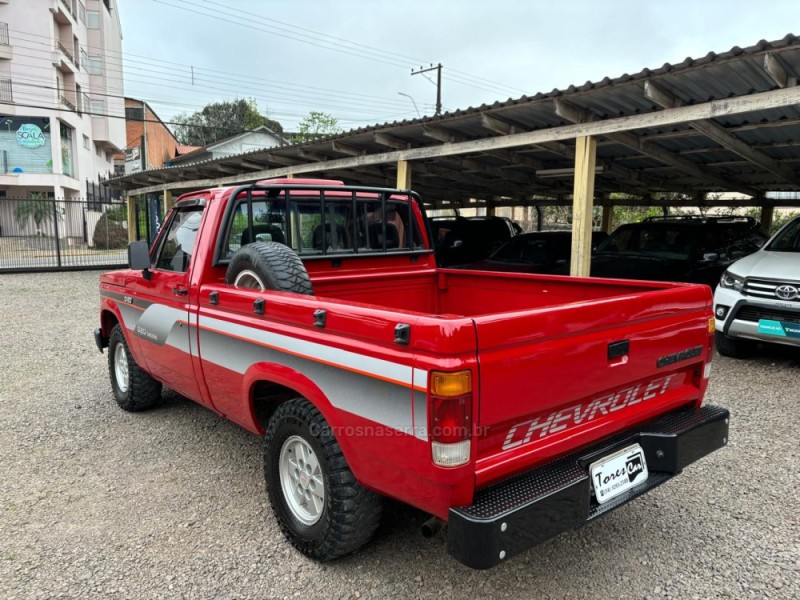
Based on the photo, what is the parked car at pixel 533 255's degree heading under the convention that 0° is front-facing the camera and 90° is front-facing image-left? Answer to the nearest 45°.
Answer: approximately 45°

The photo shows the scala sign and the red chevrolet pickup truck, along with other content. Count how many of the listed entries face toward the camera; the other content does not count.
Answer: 1

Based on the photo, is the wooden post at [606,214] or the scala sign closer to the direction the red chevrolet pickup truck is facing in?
the scala sign

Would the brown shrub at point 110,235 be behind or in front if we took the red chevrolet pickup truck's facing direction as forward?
in front

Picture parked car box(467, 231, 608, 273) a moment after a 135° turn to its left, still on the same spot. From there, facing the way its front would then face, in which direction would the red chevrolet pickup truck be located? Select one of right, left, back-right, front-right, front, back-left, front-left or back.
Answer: right

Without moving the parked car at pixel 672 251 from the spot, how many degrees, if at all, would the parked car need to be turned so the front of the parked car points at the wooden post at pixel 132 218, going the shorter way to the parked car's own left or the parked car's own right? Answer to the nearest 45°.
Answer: approximately 45° to the parked car's own right

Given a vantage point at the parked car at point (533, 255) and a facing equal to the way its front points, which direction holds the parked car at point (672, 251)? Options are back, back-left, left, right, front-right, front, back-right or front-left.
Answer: left

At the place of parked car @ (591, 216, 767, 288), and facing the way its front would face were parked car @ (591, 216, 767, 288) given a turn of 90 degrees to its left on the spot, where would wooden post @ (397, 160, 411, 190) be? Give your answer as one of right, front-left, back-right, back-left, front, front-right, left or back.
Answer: back-right

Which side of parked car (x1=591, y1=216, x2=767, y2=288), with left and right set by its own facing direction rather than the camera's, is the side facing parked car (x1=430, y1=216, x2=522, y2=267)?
right

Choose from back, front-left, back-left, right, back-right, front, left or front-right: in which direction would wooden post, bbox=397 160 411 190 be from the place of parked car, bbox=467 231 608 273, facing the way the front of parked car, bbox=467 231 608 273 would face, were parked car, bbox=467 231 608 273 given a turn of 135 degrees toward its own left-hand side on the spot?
back

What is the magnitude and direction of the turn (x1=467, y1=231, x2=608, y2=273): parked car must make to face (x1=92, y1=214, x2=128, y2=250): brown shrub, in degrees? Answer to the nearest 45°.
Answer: approximately 90° to its right

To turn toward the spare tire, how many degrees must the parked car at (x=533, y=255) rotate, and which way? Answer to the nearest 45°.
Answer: approximately 45° to its left

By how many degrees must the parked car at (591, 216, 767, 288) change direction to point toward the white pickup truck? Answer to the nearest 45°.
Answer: approximately 45° to its left
